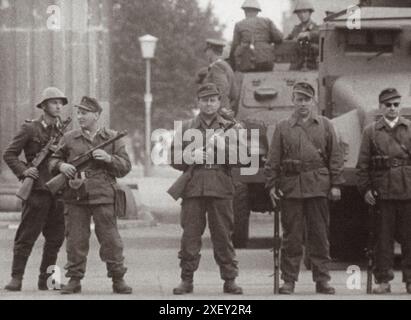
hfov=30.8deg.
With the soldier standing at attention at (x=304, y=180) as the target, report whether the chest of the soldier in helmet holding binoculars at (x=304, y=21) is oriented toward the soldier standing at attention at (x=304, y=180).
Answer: yes

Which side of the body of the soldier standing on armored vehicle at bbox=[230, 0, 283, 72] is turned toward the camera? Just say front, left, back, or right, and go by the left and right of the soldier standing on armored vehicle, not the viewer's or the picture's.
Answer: back

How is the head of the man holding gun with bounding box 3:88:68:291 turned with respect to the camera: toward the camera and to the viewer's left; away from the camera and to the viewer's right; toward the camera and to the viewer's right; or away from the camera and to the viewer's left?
toward the camera and to the viewer's right

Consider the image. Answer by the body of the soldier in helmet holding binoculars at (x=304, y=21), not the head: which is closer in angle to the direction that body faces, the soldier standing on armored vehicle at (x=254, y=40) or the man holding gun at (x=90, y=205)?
the man holding gun

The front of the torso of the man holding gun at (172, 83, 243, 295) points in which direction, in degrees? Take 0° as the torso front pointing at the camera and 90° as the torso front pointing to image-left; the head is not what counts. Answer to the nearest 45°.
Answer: approximately 0°

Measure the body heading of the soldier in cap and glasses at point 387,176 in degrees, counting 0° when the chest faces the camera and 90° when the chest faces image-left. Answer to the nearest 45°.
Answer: approximately 0°

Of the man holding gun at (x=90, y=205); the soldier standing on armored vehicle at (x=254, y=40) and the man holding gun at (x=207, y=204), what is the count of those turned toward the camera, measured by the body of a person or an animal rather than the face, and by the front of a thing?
2
